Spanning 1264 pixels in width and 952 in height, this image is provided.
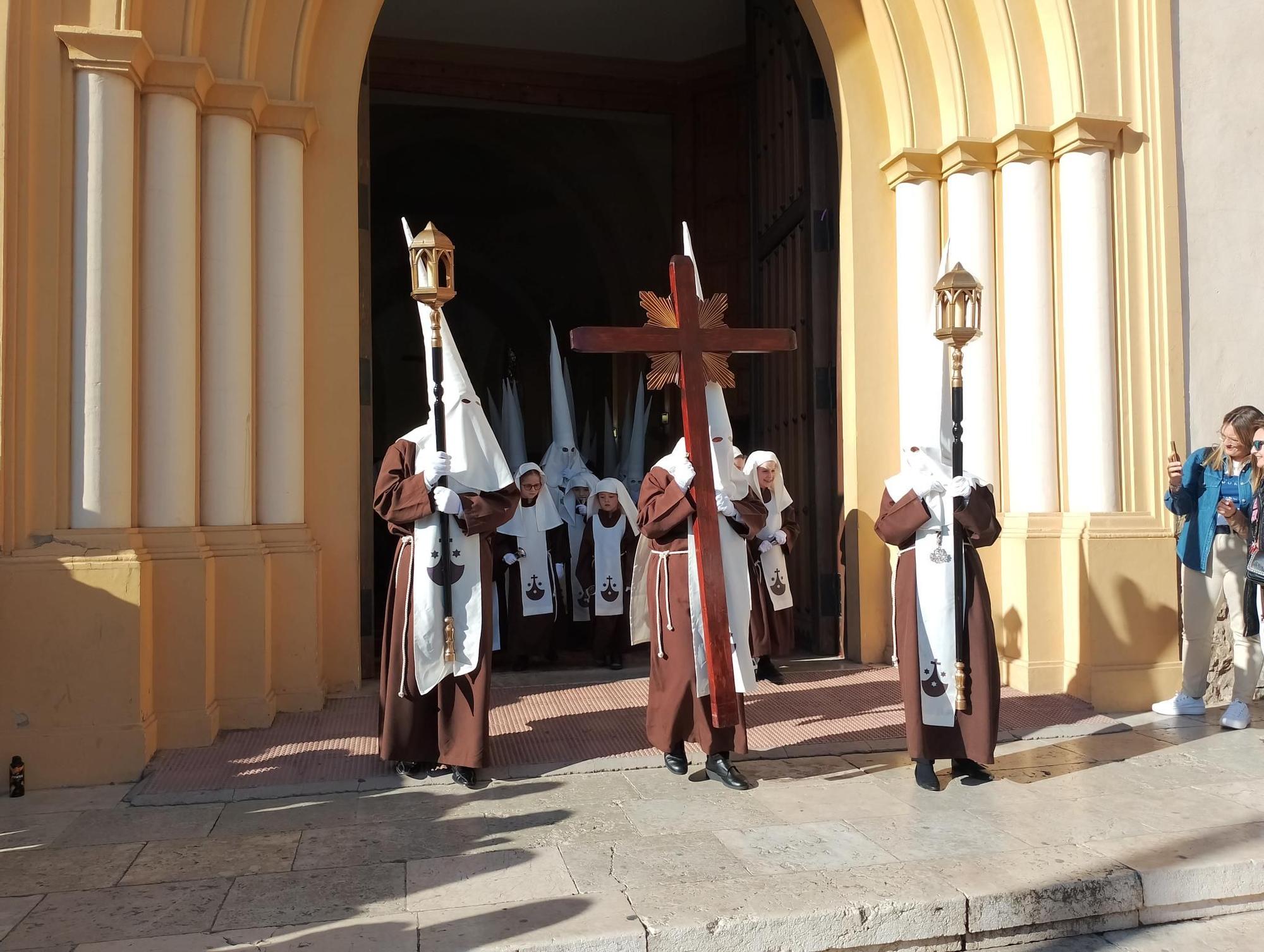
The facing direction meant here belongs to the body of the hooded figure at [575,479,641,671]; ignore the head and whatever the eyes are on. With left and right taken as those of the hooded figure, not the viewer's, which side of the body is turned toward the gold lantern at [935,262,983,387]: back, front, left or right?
front

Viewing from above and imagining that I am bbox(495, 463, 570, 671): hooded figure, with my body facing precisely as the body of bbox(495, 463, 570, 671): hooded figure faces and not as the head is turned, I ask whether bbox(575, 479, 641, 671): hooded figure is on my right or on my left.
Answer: on my left

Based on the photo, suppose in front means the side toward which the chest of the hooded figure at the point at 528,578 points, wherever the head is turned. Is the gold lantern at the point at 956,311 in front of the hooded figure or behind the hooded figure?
in front

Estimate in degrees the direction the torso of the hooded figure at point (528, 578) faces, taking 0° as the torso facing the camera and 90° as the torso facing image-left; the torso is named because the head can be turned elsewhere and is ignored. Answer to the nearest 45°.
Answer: approximately 0°

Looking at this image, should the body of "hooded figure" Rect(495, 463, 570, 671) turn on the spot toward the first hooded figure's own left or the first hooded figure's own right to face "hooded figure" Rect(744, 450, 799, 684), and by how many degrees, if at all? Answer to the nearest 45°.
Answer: approximately 45° to the first hooded figure's own left

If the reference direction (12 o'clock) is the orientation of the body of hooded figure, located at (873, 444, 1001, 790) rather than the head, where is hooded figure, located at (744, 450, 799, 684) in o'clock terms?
hooded figure, located at (744, 450, 799, 684) is roughly at 5 o'clock from hooded figure, located at (873, 444, 1001, 790).

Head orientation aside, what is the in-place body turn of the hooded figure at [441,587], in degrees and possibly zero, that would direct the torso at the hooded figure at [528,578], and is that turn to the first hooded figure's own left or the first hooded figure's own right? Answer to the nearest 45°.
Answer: approximately 180°

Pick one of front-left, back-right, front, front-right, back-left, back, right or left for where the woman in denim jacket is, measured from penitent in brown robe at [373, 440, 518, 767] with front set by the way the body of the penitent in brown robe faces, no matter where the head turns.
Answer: left

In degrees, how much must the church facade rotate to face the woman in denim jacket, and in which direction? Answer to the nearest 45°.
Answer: approximately 90° to its left

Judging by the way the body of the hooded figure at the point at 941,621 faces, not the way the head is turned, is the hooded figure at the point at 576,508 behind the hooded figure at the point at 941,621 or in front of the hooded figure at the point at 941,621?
behind

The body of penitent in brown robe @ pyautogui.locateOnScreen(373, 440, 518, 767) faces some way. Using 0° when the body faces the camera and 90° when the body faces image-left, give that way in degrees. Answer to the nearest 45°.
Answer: approximately 0°
